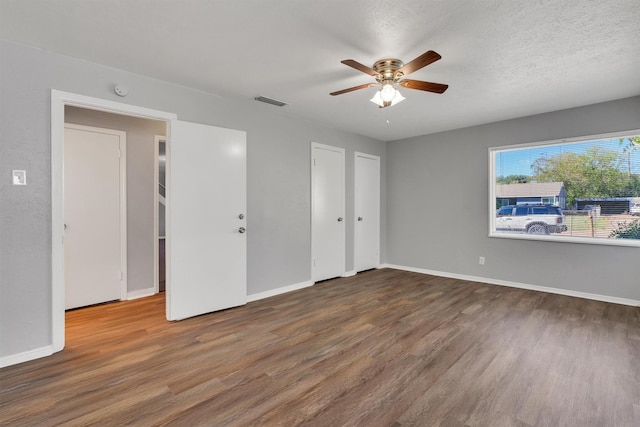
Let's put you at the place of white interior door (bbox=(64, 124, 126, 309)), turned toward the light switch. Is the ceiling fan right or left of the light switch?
left

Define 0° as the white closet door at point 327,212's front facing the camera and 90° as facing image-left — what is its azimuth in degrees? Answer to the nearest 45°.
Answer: approximately 315°

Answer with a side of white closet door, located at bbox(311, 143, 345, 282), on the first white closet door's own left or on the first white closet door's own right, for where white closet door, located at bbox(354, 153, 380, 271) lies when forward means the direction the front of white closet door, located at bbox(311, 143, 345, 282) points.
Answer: on the first white closet door's own left

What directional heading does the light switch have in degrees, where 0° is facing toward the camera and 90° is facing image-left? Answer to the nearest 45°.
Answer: approximately 0°

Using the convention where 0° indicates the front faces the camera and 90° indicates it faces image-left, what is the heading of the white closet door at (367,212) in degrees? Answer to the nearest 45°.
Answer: approximately 315°

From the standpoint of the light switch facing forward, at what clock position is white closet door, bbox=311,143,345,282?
The white closet door is roughly at 9 o'clock from the light switch.

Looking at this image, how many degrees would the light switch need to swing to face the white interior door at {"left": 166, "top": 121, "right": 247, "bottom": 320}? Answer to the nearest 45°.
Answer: approximately 90° to its left

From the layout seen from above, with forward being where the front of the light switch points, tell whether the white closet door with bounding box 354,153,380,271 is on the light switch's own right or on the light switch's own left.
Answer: on the light switch's own left

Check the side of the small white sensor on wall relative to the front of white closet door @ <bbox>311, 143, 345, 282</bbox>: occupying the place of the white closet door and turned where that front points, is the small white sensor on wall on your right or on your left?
on your right

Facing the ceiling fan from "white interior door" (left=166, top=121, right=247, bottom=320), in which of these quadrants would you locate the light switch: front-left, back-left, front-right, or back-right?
back-right

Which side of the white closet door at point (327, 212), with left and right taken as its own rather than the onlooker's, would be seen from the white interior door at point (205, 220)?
right
